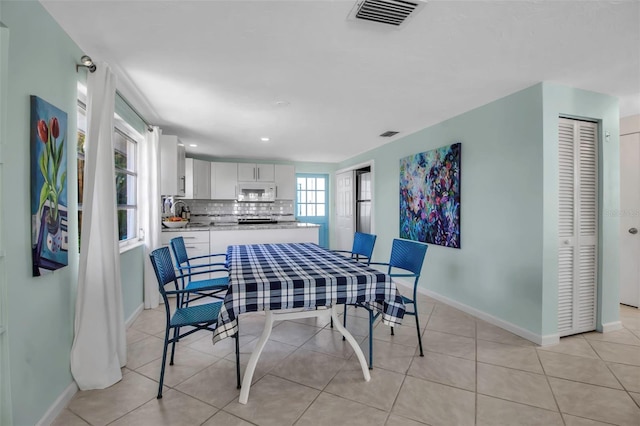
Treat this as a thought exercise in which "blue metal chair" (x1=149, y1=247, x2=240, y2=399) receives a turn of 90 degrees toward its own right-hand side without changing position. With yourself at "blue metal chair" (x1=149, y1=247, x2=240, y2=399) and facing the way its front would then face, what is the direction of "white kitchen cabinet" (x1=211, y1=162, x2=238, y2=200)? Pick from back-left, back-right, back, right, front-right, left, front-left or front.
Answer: back

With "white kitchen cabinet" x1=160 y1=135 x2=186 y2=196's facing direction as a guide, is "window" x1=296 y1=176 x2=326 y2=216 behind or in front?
in front

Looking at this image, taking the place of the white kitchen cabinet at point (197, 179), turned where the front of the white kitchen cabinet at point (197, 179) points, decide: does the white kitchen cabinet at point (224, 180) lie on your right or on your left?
on your left

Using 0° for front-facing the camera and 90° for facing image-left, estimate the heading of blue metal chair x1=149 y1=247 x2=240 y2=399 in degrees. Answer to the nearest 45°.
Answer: approximately 270°

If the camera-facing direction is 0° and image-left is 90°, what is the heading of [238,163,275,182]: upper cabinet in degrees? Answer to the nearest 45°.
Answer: approximately 0°

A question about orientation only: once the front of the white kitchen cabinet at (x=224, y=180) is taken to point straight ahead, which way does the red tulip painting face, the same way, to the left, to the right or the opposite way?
to the left

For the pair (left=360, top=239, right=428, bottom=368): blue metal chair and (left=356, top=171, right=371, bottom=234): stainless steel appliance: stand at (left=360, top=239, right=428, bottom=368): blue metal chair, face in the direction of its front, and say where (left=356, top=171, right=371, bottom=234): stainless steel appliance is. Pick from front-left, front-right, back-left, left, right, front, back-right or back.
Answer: back-right

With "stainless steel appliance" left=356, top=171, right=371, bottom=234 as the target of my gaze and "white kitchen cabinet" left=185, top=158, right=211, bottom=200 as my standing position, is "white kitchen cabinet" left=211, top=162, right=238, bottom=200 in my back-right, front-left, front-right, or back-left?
front-left

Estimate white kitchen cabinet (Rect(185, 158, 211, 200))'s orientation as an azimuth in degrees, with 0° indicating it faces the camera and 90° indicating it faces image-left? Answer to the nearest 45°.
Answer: approximately 315°

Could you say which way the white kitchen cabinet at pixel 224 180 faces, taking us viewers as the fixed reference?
facing the viewer

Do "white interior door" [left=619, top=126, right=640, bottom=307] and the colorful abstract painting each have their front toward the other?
no

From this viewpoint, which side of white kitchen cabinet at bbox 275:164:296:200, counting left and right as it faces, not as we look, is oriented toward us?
front

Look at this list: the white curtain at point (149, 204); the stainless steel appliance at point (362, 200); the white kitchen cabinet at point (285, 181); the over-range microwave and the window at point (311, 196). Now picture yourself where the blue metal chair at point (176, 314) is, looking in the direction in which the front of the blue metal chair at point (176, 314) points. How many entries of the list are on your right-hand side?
0

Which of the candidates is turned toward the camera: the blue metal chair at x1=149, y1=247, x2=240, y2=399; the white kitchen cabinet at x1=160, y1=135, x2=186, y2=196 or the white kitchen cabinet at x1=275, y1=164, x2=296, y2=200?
the white kitchen cabinet at x1=275, y1=164, x2=296, y2=200

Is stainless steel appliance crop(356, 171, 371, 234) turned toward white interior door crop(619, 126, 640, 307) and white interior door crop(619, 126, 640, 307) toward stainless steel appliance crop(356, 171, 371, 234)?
no

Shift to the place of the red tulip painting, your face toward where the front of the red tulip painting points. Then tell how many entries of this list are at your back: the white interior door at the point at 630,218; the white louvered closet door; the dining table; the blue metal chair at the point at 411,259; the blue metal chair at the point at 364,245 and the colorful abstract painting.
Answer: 0

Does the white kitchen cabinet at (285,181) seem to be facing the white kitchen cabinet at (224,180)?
no

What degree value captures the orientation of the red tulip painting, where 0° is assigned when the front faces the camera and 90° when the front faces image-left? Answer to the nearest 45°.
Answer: approximately 315°

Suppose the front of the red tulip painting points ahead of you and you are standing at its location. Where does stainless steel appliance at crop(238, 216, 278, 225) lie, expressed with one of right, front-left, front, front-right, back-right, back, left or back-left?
left
